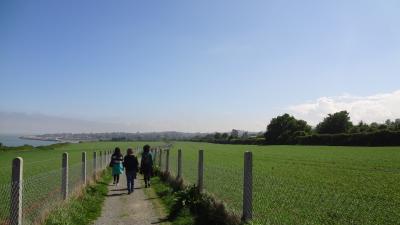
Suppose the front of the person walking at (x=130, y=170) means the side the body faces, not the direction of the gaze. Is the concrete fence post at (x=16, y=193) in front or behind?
behind

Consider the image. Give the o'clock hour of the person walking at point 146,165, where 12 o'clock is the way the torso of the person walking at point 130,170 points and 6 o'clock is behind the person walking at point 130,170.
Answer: the person walking at point 146,165 is roughly at 1 o'clock from the person walking at point 130,170.

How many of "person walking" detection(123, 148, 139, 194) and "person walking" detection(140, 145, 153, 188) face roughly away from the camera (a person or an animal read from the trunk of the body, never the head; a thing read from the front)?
2

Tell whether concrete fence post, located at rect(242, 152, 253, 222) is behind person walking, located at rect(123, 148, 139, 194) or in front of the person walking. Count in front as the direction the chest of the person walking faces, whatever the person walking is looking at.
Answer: behind

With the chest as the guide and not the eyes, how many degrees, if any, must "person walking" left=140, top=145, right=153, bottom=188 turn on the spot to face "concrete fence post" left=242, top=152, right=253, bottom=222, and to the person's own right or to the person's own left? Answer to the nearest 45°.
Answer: approximately 180°

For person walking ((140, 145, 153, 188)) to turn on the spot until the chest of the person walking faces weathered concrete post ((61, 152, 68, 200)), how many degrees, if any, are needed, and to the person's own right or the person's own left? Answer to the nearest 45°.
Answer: approximately 180°

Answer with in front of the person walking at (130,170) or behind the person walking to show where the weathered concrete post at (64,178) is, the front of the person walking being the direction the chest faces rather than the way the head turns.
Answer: behind

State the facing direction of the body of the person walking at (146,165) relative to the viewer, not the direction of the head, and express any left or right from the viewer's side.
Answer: facing away from the viewer

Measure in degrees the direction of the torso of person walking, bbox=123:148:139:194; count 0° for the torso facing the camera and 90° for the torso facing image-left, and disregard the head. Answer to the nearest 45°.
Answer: approximately 180°

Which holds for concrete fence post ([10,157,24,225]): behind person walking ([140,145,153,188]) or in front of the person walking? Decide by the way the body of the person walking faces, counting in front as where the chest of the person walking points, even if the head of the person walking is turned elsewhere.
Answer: behind
